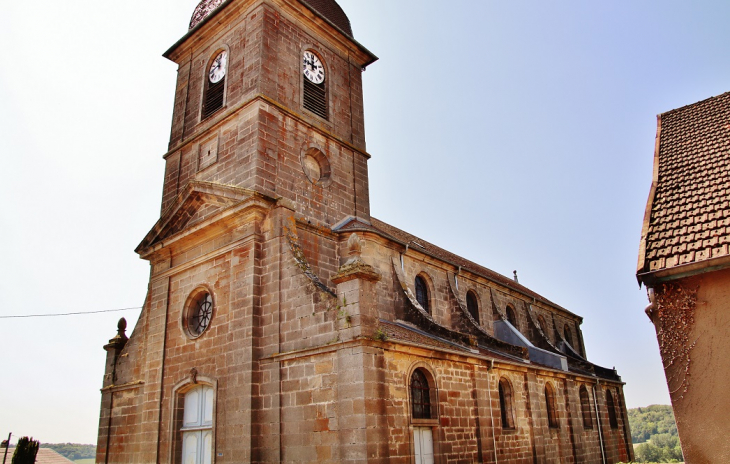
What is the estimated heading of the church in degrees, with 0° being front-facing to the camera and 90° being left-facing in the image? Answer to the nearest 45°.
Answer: approximately 45°

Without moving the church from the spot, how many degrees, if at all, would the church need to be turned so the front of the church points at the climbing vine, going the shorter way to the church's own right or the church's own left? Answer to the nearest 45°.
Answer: approximately 90° to the church's own left

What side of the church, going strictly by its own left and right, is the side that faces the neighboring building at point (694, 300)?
left
